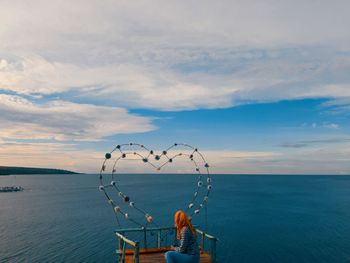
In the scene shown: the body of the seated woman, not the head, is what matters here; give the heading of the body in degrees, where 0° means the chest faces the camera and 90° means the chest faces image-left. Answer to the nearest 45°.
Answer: approximately 90°
